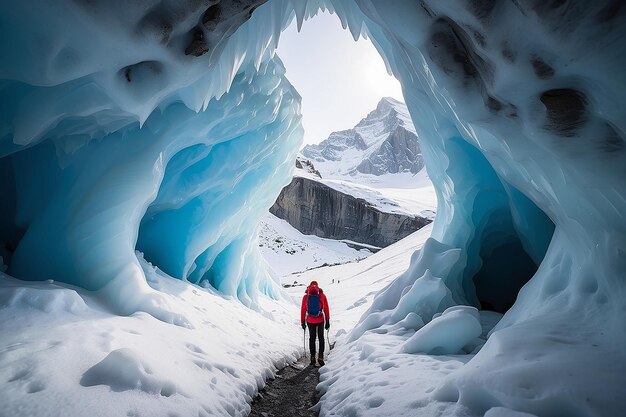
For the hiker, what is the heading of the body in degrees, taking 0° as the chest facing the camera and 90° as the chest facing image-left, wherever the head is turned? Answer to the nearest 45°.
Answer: approximately 180°
